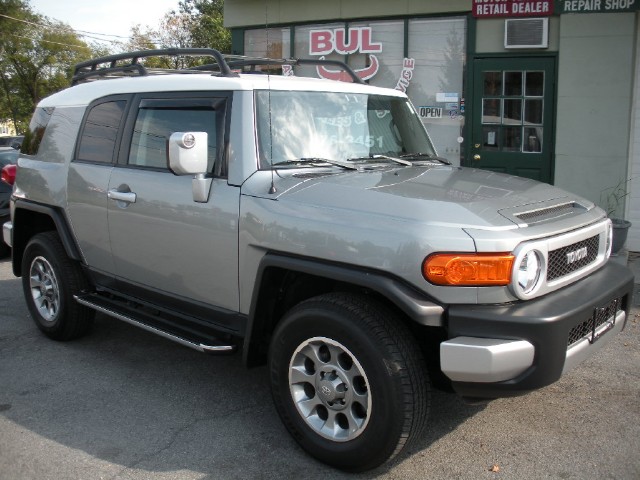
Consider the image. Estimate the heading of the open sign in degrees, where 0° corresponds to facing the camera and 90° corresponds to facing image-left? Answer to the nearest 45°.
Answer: approximately 0°

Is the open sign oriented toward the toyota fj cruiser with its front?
yes

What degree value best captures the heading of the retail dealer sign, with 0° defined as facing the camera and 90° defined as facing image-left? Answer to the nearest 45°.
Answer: approximately 0°

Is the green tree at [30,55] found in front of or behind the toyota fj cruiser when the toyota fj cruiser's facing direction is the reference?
behind

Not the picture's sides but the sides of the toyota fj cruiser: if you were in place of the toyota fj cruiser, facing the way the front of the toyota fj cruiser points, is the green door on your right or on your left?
on your left

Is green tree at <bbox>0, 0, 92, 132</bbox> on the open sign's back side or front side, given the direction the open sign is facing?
on the back side
